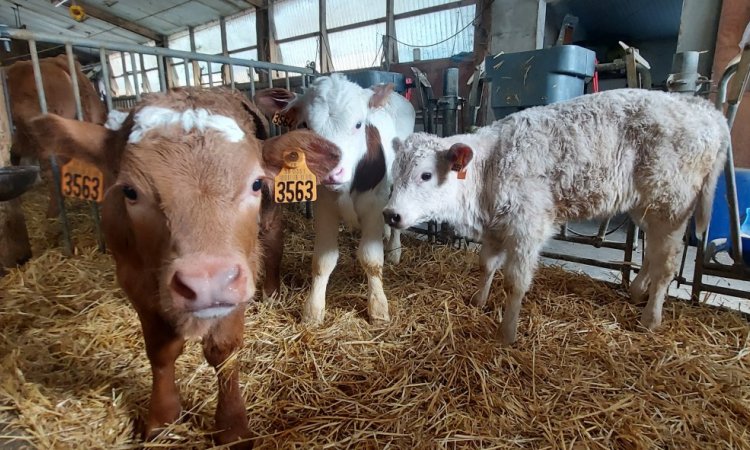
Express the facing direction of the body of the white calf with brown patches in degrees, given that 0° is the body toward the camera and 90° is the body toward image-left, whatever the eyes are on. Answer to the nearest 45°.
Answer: approximately 0°

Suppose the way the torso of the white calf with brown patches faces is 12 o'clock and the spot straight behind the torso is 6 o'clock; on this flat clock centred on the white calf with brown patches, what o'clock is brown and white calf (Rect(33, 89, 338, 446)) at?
The brown and white calf is roughly at 1 o'clock from the white calf with brown patches.

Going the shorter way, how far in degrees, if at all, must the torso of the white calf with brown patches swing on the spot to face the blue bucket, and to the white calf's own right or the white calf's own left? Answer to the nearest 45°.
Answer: approximately 90° to the white calf's own left

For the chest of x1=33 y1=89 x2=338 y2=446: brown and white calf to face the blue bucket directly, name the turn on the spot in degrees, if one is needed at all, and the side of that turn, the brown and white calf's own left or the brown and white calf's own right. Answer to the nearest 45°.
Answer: approximately 90° to the brown and white calf's own left

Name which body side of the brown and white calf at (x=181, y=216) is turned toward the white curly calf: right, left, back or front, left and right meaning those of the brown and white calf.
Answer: left
